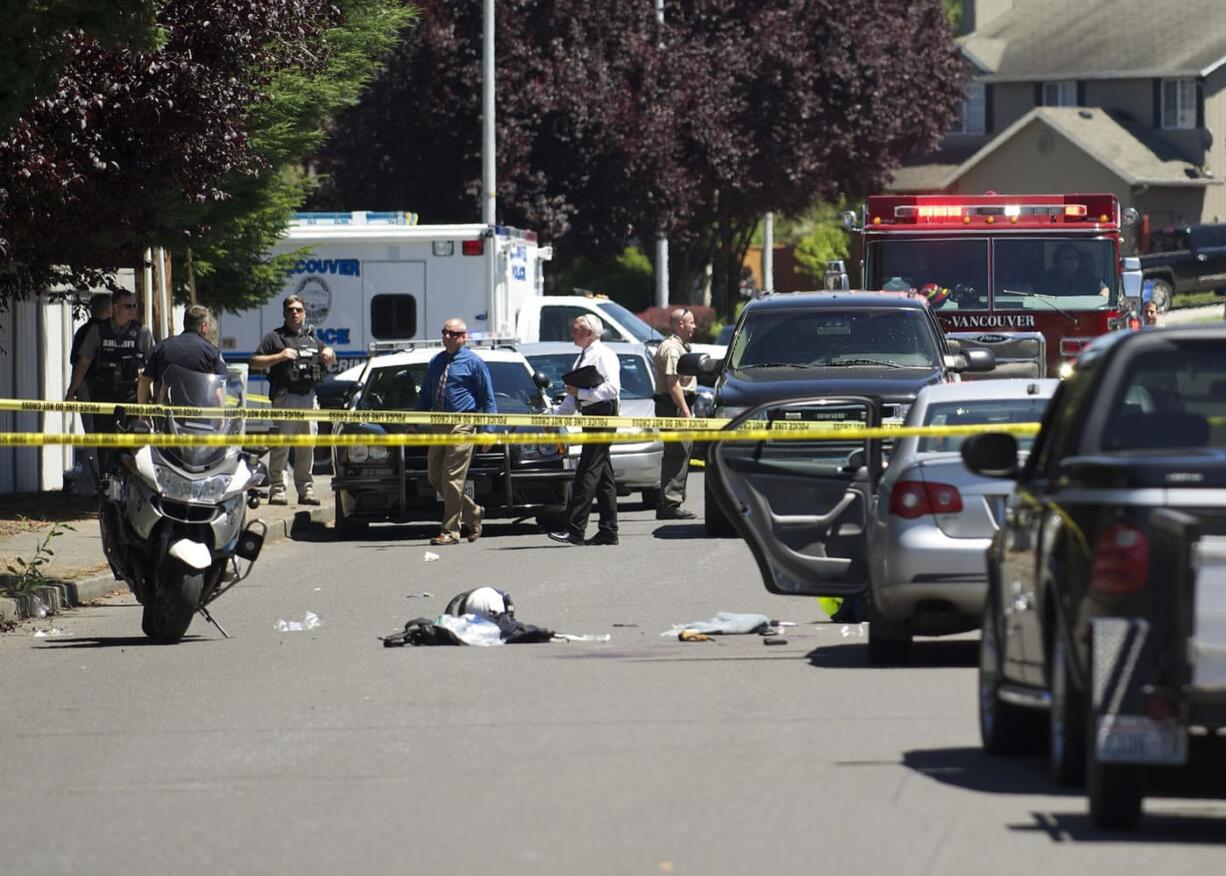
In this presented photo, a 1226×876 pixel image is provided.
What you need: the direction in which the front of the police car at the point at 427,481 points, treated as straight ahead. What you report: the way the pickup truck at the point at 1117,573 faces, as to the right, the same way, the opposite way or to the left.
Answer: the opposite way

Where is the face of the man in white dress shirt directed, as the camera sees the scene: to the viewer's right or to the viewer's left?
to the viewer's left

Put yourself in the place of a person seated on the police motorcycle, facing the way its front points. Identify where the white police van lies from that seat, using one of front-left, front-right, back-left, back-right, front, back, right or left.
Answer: back

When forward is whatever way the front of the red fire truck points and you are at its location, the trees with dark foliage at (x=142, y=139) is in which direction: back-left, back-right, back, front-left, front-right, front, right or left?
front-right

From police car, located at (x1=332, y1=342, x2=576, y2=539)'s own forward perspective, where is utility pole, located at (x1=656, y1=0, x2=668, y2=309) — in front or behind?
behind

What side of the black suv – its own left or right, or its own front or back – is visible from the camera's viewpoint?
front

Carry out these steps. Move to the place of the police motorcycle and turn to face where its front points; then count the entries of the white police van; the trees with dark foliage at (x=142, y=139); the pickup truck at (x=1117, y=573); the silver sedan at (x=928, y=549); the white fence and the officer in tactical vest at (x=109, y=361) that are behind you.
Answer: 4

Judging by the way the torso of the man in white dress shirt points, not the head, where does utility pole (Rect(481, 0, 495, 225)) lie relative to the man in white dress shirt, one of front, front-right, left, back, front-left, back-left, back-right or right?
right

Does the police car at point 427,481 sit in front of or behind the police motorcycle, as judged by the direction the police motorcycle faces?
behind
